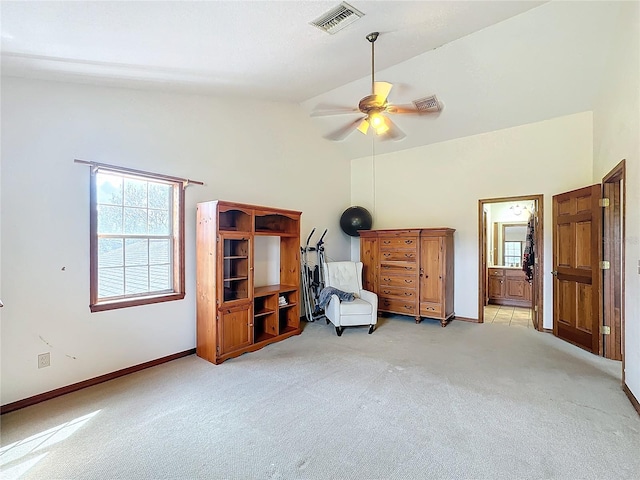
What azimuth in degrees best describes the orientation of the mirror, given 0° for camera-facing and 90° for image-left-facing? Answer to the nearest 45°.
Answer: approximately 0°

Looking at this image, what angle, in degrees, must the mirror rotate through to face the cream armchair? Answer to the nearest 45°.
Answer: approximately 45° to its right

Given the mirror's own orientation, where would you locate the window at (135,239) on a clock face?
The window is roughly at 1 o'clock from the mirror.

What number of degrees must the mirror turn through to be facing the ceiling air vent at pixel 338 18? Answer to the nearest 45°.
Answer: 0° — it already faces it

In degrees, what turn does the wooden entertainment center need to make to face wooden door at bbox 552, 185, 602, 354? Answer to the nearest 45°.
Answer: approximately 45° to its left

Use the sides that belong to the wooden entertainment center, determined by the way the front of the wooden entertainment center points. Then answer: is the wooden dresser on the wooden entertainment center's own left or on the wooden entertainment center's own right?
on the wooden entertainment center's own left

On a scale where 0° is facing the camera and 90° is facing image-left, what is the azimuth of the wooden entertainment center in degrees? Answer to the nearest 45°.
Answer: approximately 315°

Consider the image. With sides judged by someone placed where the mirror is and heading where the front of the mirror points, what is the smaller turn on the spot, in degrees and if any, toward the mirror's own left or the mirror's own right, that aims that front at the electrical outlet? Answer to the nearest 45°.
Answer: approximately 45° to the mirror's own right

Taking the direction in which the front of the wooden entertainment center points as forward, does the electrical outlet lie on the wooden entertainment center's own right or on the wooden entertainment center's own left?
on the wooden entertainment center's own right

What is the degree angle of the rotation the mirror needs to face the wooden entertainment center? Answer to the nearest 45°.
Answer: approximately 45° to its right

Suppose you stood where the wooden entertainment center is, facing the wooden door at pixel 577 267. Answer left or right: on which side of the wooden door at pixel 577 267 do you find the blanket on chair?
left
